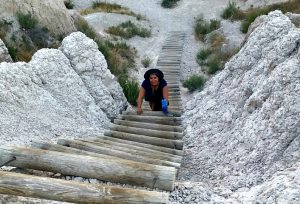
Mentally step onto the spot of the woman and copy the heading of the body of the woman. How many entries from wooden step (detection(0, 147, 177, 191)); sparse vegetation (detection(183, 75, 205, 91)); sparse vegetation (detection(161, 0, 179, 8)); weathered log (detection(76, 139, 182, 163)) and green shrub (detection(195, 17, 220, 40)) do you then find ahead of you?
2

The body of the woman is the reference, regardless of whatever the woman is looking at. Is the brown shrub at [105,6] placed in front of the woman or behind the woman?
behind

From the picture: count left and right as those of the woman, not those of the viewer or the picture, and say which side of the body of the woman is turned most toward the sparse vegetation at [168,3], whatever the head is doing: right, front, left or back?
back

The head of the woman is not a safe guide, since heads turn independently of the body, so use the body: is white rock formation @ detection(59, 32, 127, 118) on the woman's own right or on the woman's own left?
on the woman's own right

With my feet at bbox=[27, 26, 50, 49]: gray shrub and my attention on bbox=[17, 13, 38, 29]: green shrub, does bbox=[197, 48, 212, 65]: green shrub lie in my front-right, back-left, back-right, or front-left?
back-right

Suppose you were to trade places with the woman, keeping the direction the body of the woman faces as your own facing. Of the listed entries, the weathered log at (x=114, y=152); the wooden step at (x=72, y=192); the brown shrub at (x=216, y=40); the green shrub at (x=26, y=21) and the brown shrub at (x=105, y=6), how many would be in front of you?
2

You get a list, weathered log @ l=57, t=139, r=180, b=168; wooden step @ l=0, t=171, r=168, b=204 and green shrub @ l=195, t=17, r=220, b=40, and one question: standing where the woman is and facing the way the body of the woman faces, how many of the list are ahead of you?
2

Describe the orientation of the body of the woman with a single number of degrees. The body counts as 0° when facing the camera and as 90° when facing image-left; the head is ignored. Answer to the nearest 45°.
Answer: approximately 0°

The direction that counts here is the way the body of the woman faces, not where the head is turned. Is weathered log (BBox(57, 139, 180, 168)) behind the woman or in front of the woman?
in front

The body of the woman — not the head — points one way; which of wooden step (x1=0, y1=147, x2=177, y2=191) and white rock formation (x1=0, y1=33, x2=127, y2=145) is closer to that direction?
the wooden step

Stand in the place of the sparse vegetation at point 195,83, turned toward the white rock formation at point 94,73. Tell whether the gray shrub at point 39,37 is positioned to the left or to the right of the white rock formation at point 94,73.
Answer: right

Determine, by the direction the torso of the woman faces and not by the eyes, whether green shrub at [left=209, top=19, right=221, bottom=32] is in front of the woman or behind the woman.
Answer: behind

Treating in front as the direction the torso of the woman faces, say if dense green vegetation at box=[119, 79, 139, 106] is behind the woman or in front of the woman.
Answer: behind

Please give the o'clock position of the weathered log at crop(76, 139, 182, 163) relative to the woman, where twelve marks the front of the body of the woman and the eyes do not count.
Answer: The weathered log is roughly at 12 o'clock from the woman.

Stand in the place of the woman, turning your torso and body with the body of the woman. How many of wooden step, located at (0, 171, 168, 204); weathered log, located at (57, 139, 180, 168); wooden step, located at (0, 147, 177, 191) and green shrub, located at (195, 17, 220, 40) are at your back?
1
